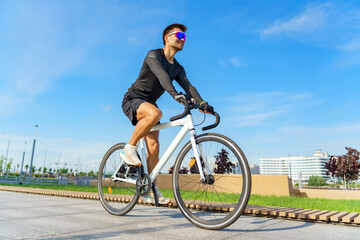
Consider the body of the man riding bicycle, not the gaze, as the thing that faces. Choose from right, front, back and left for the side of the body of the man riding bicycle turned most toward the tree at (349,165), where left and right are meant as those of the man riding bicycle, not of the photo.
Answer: left

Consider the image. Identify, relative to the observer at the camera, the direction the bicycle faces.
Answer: facing the viewer and to the right of the viewer
